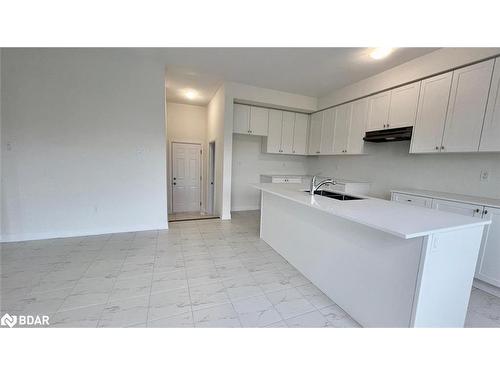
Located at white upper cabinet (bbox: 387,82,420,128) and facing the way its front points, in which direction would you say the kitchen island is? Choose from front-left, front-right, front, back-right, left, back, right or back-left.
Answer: front-left

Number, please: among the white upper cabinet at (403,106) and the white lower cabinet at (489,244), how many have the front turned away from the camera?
0

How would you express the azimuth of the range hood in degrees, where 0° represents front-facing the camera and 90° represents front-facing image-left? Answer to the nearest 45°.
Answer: approximately 45°

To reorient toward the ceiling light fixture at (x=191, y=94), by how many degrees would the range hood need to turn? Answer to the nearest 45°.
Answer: approximately 45° to its right

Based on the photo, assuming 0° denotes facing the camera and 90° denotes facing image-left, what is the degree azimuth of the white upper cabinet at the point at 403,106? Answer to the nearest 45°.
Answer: approximately 45°

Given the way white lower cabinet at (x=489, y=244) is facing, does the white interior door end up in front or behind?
in front

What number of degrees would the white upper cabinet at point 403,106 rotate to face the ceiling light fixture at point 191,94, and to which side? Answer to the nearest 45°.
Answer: approximately 45° to its right

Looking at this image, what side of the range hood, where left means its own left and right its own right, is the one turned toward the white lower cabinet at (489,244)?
left
